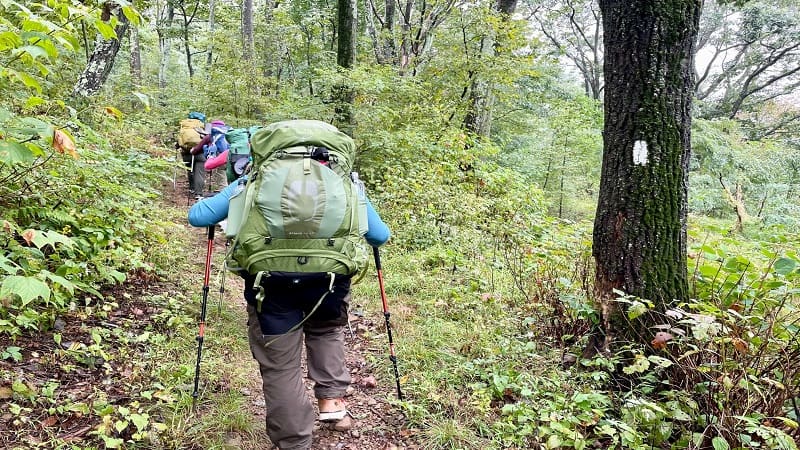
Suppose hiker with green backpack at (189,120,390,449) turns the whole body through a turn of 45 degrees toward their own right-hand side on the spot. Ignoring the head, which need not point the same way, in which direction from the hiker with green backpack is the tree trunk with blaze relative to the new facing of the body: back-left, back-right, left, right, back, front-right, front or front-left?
front-right

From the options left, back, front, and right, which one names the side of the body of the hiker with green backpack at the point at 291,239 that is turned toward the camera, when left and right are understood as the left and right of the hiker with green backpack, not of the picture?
back

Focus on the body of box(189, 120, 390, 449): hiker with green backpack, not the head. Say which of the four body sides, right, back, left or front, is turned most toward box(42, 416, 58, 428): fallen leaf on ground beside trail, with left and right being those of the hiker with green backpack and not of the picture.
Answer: left

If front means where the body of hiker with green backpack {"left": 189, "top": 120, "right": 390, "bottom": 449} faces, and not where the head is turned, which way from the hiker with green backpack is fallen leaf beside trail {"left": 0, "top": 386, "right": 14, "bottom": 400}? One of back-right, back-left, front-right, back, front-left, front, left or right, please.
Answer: left

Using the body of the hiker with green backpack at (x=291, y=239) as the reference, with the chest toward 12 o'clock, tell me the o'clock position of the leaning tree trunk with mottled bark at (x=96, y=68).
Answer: The leaning tree trunk with mottled bark is roughly at 11 o'clock from the hiker with green backpack.
